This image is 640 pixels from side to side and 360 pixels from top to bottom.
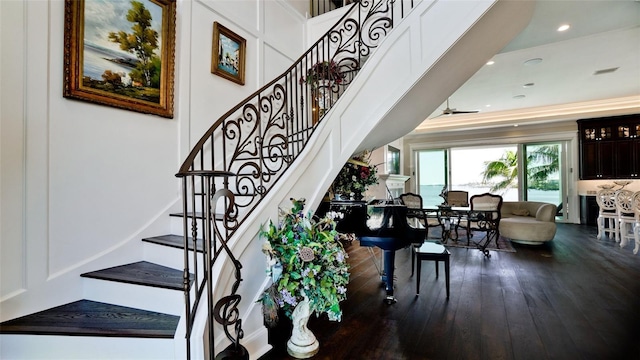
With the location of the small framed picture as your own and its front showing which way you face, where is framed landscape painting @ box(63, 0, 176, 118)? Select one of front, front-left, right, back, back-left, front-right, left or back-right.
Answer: right

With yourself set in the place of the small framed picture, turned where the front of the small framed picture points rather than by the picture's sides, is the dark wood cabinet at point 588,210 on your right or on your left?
on your left

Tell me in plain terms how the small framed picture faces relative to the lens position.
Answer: facing the viewer and to the right of the viewer

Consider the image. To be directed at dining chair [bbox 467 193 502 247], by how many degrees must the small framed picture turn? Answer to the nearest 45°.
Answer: approximately 45° to its left

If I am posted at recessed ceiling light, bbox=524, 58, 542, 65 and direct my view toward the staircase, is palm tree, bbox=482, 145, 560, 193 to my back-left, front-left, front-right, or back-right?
back-right

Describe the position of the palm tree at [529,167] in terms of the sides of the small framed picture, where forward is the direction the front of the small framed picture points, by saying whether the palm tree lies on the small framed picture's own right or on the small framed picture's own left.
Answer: on the small framed picture's own left

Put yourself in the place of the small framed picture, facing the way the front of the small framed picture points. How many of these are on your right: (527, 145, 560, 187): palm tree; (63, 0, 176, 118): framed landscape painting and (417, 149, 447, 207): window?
1

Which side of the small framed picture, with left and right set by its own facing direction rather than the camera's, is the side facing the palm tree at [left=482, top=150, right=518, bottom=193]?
left

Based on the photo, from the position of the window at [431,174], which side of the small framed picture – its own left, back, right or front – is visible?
left

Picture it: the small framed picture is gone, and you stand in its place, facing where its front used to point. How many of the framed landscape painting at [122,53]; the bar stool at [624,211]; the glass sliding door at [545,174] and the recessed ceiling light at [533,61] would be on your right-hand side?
1
